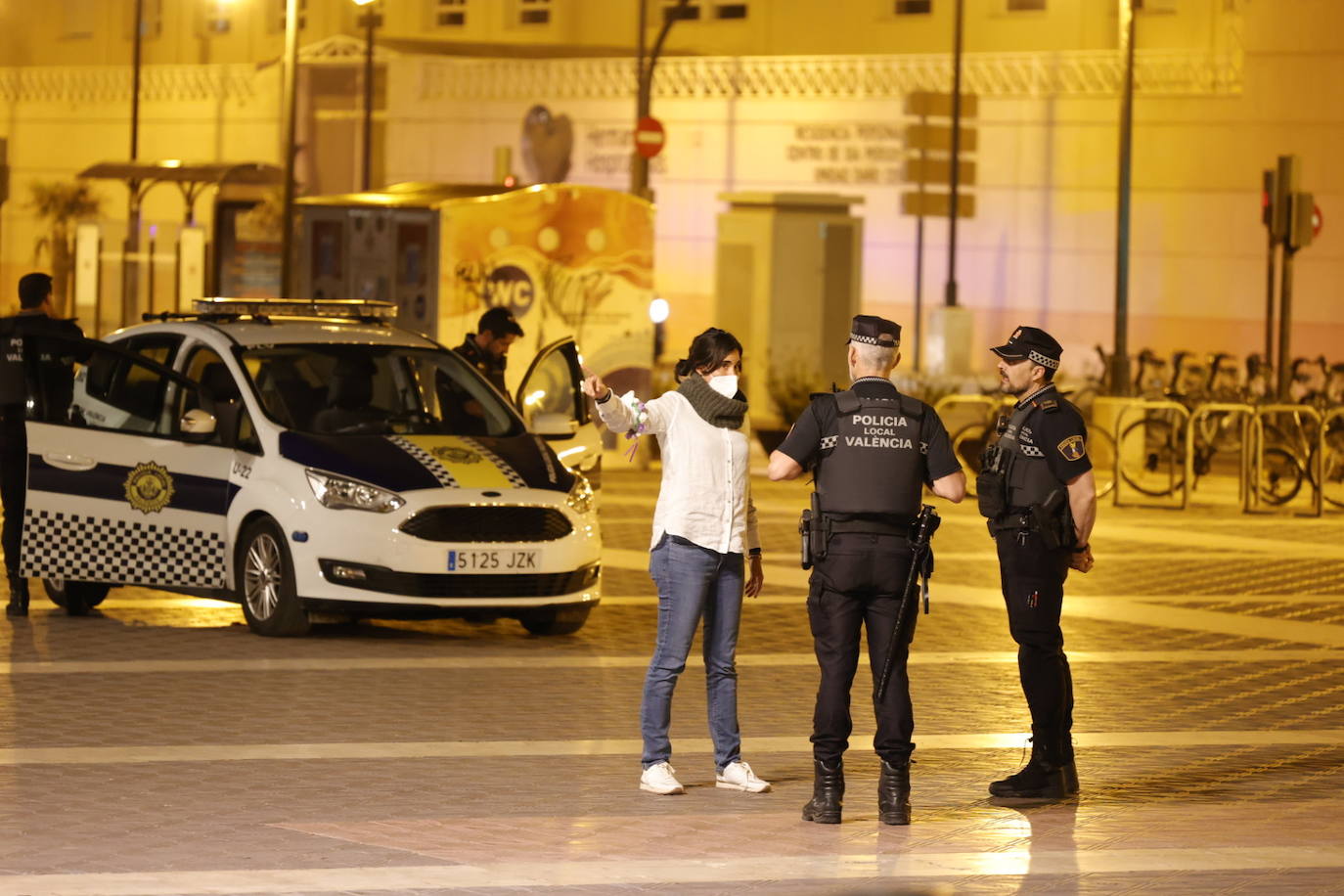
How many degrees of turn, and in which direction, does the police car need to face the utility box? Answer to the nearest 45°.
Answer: approximately 135° to its left

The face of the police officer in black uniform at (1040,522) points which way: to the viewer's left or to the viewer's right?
to the viewer's left

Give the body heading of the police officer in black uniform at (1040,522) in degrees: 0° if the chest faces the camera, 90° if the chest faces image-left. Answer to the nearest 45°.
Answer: approximately 90°
